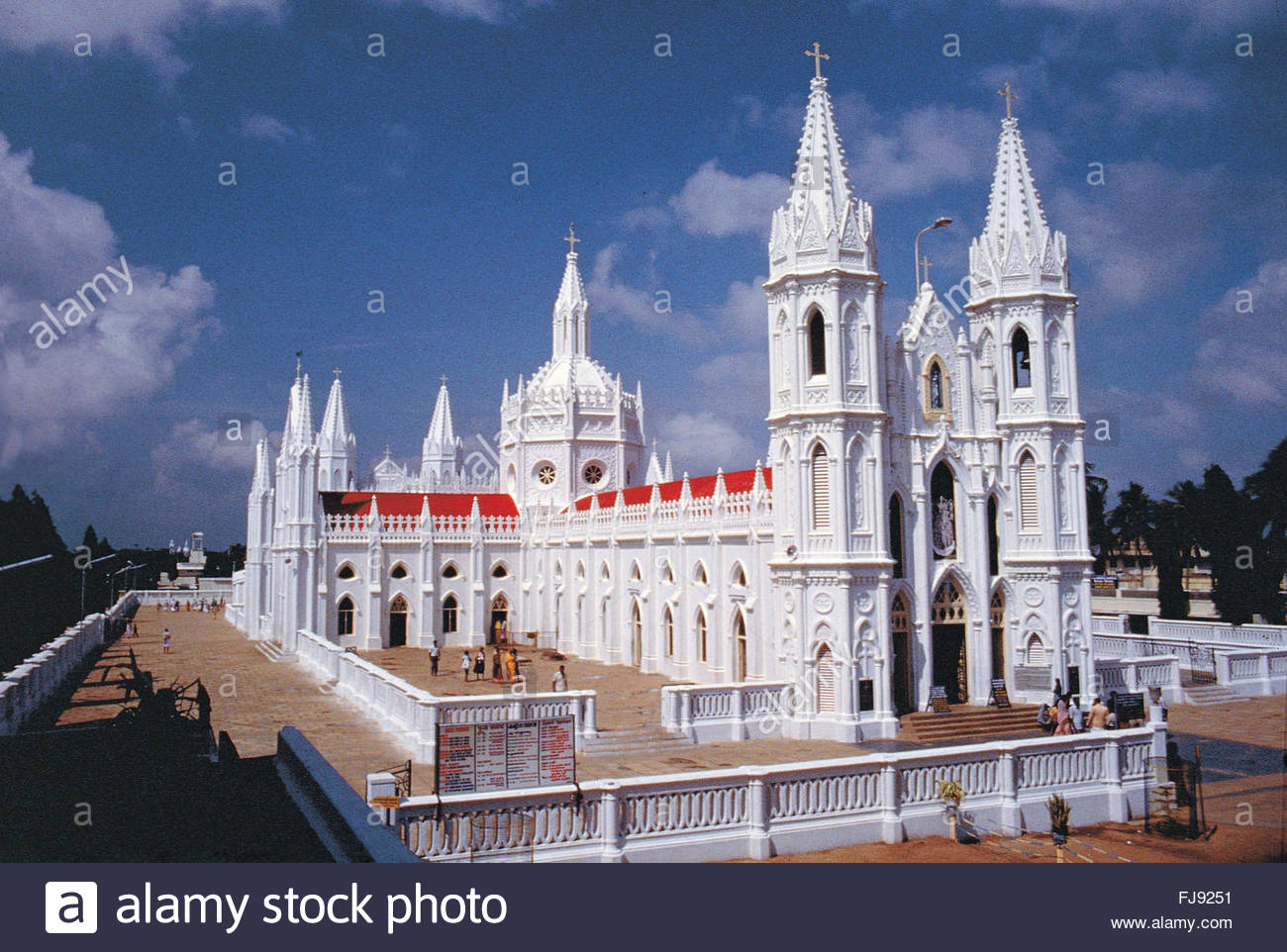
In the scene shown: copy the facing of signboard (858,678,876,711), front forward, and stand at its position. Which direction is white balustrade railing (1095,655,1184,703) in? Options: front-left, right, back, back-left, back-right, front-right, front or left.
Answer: back-left

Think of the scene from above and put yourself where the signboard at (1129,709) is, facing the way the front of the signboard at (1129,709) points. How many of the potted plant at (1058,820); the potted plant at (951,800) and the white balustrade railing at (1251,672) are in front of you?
2

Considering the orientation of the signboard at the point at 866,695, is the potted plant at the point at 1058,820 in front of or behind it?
in front

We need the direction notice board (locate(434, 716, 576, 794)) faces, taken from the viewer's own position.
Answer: facing the viewer

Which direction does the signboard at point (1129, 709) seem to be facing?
toward the camera

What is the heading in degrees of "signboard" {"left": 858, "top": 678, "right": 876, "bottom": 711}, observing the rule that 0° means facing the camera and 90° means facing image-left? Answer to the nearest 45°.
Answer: approximately 0°

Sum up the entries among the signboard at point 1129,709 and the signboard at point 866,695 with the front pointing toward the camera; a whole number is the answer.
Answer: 2

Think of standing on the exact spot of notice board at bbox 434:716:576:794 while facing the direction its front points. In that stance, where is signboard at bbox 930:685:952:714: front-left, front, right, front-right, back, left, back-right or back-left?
back-left

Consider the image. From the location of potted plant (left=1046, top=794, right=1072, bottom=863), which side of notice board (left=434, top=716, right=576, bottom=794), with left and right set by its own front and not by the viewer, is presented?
left

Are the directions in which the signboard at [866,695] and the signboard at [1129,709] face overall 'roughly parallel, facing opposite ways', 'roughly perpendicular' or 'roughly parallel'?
roughly parallel

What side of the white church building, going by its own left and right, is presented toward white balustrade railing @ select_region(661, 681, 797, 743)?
right
